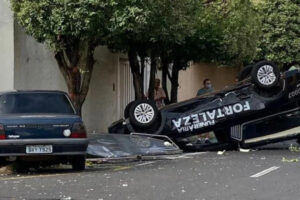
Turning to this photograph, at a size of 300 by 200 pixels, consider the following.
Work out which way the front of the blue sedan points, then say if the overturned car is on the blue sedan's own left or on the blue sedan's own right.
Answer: on the blue sedan's own right

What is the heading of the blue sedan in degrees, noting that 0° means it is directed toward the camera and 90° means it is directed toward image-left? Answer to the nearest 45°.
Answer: approximately 180°
